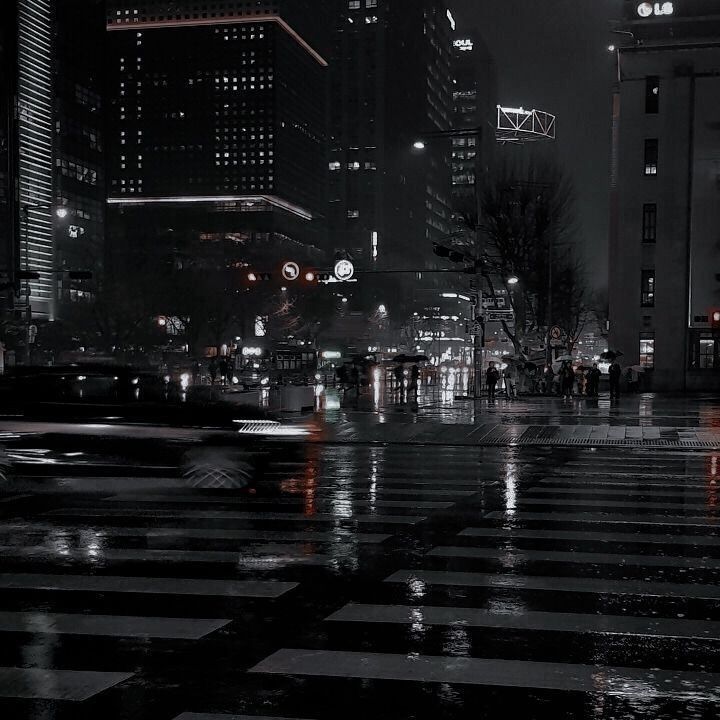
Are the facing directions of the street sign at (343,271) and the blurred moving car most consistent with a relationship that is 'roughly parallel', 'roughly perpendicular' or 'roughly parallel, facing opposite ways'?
roughly perpendicular

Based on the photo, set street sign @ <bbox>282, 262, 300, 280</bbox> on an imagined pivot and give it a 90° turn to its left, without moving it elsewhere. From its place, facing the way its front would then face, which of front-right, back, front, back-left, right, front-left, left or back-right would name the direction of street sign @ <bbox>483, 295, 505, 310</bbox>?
front-right

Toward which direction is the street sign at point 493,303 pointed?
toward the camera

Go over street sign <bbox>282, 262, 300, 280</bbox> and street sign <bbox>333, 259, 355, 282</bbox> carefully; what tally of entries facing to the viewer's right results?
0

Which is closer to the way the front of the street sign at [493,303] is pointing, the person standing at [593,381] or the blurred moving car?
the blurred moving car

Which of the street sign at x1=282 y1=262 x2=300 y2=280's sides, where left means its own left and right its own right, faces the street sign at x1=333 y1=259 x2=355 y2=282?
left

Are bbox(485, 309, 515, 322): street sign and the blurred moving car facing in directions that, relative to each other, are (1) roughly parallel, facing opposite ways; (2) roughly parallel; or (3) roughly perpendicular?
roughly perpendicular

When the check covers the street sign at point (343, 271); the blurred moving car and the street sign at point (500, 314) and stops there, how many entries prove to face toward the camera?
2

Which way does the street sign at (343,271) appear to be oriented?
toward the camera

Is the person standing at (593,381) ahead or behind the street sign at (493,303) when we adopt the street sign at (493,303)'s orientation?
behind

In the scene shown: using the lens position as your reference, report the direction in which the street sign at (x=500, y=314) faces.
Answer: facing the viewer

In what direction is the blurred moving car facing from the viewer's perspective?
to the viewer's right
